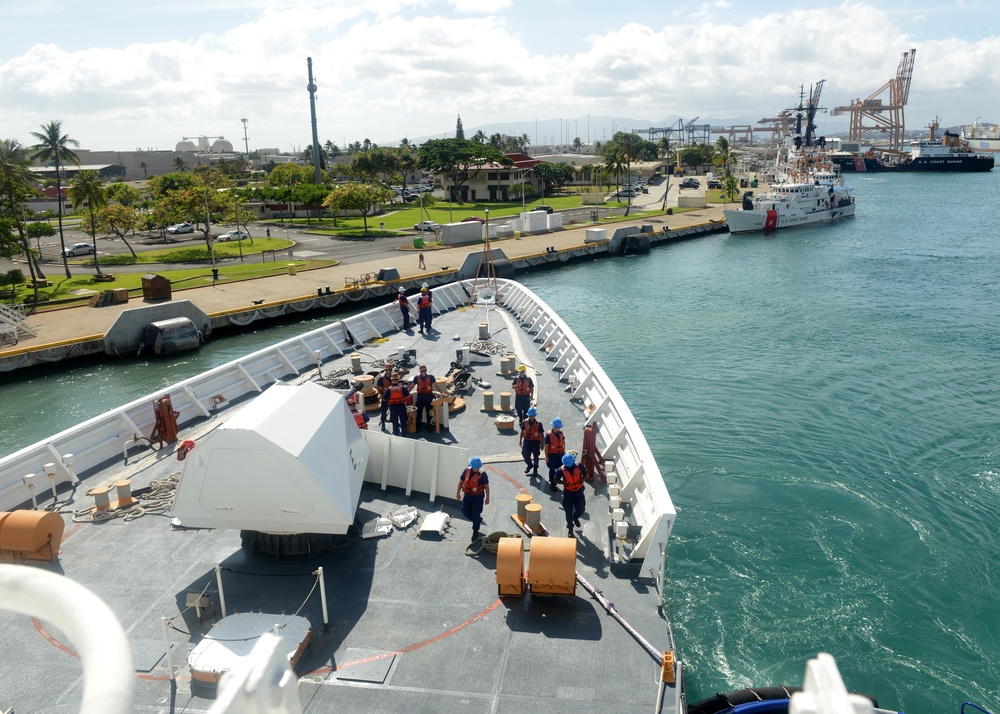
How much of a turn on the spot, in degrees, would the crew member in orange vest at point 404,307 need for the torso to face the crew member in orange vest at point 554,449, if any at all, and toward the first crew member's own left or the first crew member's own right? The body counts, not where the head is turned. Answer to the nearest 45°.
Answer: approximately 90° to the first crew member's own left

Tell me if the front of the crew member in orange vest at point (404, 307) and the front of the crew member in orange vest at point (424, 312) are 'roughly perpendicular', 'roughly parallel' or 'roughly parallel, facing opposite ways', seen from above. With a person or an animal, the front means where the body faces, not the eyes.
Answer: roughly perpendicular
